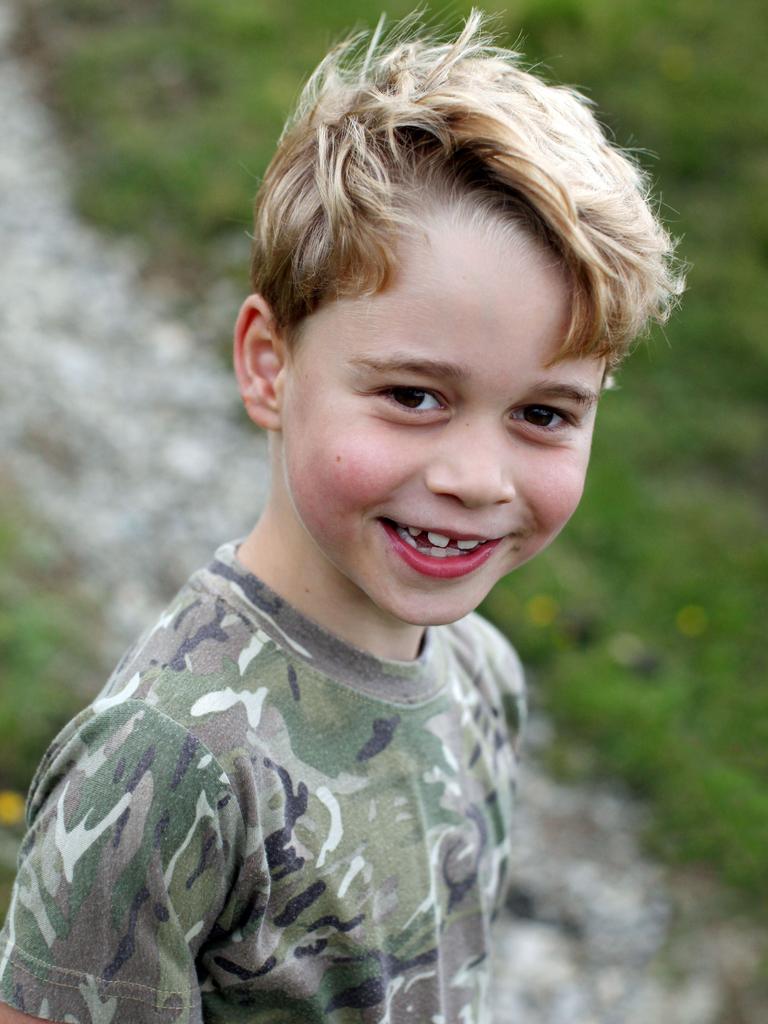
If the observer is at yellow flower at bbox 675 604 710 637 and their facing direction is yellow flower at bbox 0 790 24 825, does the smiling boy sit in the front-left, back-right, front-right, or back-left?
front-left

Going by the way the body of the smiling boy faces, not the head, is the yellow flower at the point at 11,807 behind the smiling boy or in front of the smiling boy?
behind

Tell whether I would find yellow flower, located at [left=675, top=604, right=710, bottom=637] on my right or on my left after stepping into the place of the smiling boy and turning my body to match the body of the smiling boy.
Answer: on my left

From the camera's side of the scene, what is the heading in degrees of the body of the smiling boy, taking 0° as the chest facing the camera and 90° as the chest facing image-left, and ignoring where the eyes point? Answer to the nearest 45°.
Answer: approximately 315°

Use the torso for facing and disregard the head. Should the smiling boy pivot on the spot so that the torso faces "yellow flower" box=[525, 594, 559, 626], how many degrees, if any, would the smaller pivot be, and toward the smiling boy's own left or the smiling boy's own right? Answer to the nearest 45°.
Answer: approximately 135° to the smiling boy's own left
